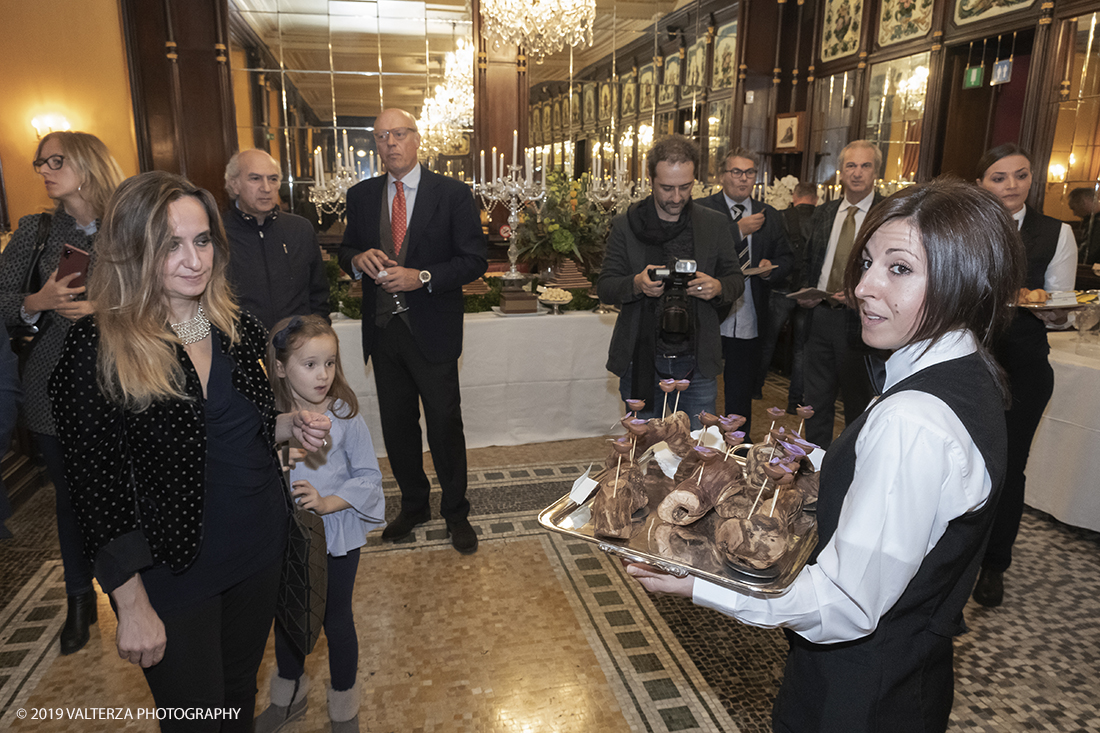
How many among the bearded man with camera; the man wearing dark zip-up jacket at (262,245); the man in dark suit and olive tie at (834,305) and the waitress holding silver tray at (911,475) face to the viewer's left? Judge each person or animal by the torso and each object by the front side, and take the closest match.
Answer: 1

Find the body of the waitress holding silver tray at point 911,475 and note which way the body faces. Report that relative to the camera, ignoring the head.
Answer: to the viewer's left

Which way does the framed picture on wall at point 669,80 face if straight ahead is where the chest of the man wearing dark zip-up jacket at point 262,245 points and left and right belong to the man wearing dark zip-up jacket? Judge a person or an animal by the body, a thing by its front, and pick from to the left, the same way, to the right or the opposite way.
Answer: to the right

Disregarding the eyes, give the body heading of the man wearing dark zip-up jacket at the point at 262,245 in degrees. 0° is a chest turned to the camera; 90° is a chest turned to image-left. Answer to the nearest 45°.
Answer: approximately 0°

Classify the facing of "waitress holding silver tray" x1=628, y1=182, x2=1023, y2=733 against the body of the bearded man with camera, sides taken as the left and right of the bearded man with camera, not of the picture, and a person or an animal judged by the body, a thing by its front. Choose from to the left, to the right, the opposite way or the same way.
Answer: to the right

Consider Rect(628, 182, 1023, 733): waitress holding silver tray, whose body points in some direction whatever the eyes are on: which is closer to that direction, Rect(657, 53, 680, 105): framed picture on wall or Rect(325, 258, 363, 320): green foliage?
the green foliage

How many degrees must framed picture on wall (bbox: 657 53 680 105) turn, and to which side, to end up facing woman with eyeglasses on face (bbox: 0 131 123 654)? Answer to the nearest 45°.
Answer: approximately 45° to its left

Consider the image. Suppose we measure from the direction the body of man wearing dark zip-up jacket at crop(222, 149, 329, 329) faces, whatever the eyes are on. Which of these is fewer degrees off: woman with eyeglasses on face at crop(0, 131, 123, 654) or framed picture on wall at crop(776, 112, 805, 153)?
the woman with eyeglasses on face

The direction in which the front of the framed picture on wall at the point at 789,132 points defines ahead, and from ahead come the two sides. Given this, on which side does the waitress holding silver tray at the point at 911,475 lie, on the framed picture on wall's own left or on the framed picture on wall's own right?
on the framed picture on wall's own left

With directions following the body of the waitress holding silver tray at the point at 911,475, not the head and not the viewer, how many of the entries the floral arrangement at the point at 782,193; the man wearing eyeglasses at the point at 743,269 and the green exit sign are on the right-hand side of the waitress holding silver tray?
3

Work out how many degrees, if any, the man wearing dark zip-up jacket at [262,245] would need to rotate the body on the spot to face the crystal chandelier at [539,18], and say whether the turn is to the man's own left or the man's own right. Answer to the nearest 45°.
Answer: approximately 135° to the man's own left

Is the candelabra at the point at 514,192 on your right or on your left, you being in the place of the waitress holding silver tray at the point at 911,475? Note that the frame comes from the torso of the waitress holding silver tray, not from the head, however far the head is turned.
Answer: on your right

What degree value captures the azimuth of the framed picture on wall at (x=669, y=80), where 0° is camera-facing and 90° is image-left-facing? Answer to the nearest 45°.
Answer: approximately 45°

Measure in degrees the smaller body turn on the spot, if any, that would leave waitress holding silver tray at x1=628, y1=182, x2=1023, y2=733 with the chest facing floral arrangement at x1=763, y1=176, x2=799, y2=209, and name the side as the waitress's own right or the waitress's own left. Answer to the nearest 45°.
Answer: approximately 90° to the waitress's own right
